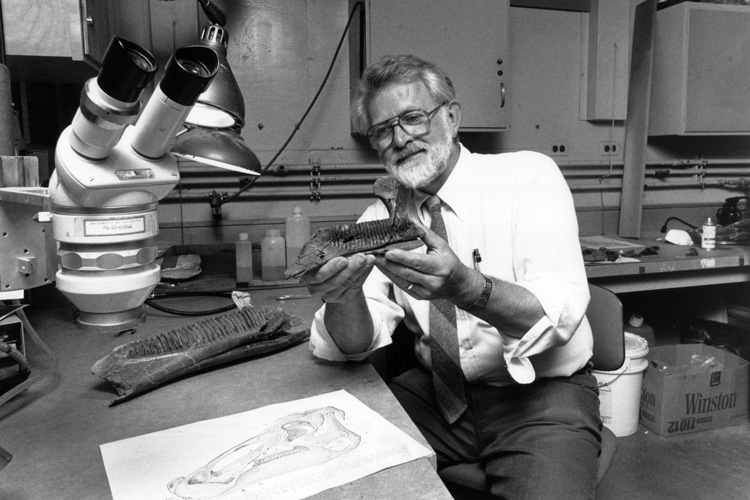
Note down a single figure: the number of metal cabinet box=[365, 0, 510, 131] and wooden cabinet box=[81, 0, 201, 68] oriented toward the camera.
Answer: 2

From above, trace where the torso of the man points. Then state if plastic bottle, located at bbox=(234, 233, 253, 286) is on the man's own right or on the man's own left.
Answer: on the man's own right

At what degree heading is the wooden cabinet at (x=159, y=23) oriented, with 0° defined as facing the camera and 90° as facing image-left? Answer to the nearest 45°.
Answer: approximately 0°

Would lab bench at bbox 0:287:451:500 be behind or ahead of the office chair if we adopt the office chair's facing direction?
ahead

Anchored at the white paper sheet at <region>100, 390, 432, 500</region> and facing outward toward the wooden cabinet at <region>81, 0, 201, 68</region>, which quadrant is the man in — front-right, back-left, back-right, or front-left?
front-right

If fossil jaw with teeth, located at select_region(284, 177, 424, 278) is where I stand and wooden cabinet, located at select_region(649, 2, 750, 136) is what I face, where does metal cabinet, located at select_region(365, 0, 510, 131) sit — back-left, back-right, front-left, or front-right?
front-left

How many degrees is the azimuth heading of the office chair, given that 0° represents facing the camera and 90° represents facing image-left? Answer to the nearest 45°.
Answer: approximately 45°

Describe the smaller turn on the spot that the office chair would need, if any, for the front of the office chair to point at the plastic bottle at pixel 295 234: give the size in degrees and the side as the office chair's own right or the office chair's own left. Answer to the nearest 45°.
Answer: approximately 90° to the office chair's own right

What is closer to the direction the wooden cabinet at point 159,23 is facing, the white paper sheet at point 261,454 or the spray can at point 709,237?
the white paper sheet

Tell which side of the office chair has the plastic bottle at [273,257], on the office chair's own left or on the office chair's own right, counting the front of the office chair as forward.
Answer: on the office chair's own right

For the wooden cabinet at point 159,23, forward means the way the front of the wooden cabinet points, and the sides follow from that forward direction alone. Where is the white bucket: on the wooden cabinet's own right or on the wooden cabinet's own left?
on the wooden cabinet's own left

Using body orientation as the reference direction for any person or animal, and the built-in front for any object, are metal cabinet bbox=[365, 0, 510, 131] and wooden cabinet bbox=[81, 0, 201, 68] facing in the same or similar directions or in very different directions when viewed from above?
same or similar directions

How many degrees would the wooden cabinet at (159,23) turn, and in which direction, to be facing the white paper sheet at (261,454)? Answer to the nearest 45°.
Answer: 0° — it already faces it

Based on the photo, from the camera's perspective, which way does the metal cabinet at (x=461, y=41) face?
toward the camera

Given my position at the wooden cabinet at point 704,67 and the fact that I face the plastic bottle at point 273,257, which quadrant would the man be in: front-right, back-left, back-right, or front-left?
front-left

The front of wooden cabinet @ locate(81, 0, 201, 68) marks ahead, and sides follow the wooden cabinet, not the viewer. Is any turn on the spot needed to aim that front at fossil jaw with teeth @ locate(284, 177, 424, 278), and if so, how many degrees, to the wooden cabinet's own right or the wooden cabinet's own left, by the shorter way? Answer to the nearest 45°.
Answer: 0° — it already faces it

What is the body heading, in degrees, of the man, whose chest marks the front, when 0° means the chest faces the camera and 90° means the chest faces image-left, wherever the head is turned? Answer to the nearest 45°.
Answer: approximately 45°

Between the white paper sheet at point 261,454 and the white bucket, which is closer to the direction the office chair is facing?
the white paper sheet
